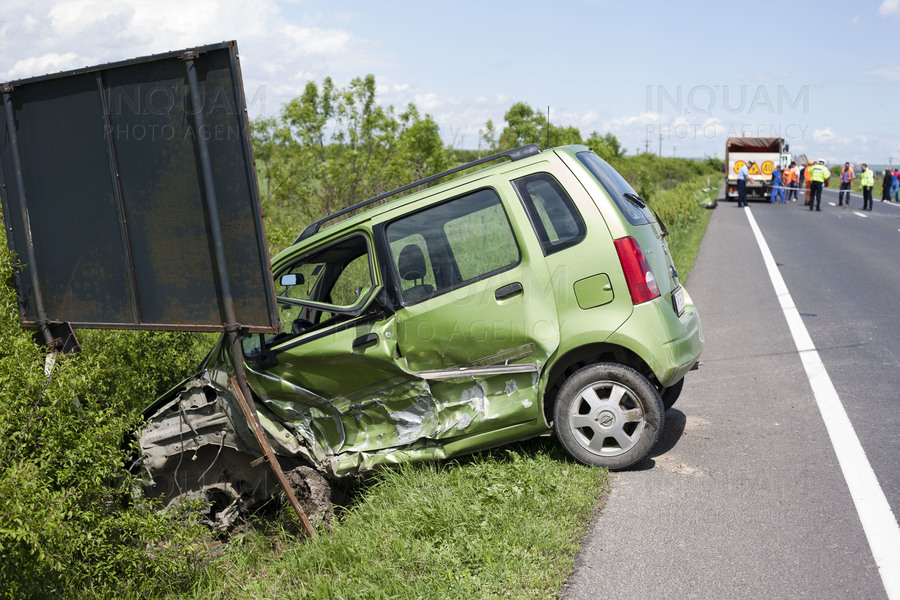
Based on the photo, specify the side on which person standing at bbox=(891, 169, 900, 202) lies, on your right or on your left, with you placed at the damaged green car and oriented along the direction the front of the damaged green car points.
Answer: on your right

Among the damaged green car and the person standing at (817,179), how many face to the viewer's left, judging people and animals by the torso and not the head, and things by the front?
1

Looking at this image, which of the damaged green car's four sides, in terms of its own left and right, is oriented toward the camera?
left

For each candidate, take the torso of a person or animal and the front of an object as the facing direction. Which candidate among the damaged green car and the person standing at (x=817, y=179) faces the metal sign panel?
the damaged green car

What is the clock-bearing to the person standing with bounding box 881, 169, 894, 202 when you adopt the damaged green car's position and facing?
The person standing is roughly at 4 o'clock from the damaged green car.

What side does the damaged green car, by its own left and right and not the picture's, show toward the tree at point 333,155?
right

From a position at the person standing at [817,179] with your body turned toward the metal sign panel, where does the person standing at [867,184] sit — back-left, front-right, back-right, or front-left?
back-left
